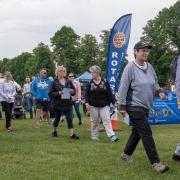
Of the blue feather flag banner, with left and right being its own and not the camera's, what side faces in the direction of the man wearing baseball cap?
front

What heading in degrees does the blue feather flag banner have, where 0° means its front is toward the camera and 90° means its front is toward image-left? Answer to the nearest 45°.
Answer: approximately 0°

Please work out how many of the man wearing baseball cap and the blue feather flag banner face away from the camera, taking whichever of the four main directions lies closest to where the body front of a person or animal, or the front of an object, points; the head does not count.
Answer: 0

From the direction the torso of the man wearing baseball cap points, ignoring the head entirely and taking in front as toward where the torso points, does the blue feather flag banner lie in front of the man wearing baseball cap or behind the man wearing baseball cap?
behind
